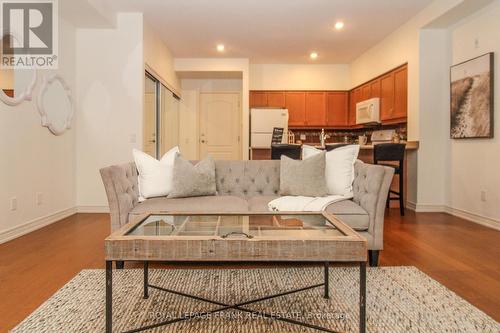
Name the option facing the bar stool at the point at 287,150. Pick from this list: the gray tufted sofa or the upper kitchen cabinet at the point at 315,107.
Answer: the upper kitchen cabinet

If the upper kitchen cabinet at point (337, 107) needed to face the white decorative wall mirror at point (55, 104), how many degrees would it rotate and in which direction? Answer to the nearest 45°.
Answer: approximately 45° to its right

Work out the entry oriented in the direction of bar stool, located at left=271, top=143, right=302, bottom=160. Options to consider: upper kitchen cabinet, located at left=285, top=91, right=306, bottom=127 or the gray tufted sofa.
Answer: the upper kitchen cabinet

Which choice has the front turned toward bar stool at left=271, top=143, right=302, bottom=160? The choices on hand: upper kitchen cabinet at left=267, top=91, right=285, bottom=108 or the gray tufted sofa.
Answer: the upper kitchen cabinet

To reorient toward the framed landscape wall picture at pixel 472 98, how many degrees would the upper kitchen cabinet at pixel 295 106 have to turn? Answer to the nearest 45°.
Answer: approximately 45° to its left

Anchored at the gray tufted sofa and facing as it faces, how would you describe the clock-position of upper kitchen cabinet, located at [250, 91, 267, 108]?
The upper kitchen cabinet is roughly at 6 o'clock from the gray tufted sofa.

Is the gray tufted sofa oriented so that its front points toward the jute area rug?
yes

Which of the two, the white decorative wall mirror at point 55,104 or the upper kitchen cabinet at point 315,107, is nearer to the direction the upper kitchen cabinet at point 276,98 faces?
the white decorative wall mirror

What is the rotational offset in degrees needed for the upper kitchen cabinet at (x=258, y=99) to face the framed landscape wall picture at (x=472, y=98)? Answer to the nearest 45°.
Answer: approximately 45° to its left
